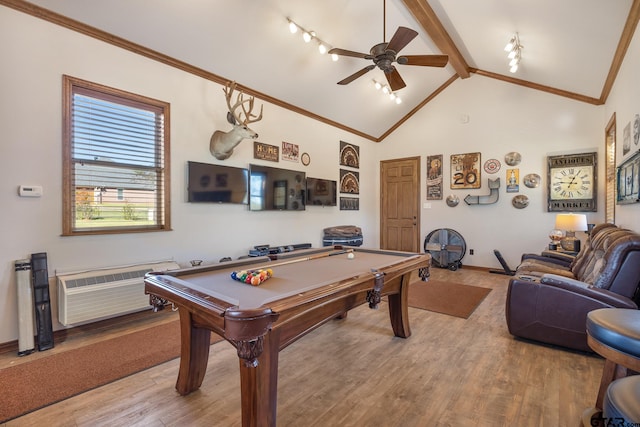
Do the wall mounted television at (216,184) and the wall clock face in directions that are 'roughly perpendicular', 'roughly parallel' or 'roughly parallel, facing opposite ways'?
roughly perpendicular

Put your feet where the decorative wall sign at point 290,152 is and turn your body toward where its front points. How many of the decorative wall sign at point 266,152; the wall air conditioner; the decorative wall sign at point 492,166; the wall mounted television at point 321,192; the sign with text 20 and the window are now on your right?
3

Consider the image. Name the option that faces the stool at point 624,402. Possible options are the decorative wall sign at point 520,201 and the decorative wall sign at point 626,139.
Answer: the decorative wall sign at point 520,201

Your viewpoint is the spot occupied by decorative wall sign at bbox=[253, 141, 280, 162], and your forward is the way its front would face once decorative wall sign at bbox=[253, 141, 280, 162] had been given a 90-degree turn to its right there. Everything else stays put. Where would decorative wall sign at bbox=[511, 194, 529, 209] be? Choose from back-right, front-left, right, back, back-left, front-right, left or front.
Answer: back-left

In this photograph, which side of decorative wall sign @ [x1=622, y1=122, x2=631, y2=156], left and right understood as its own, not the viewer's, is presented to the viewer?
left

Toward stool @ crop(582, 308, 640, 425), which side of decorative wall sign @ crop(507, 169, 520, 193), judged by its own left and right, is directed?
front

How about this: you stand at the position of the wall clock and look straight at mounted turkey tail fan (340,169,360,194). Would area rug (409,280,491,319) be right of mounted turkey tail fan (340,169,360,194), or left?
left

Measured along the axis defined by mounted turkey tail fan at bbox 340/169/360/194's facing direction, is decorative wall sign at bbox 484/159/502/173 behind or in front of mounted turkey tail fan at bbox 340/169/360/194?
in front

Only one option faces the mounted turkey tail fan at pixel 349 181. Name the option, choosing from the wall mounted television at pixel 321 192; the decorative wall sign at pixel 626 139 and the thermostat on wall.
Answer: the decorative wall sign at pixel 626 139

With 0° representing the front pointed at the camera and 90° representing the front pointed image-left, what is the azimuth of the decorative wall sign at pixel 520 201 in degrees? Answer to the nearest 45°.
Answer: approximately 0°

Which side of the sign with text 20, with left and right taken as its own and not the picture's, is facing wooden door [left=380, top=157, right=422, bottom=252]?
right

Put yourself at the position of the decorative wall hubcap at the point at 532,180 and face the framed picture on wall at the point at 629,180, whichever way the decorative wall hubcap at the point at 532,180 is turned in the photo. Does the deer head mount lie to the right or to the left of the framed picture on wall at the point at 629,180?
right

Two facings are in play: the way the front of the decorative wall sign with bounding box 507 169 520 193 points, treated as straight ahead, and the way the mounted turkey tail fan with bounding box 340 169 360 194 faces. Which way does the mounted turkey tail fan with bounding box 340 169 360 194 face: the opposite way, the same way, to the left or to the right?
to the left

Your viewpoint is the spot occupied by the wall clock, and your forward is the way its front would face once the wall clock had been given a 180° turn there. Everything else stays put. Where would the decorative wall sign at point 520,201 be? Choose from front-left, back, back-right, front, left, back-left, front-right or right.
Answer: left
